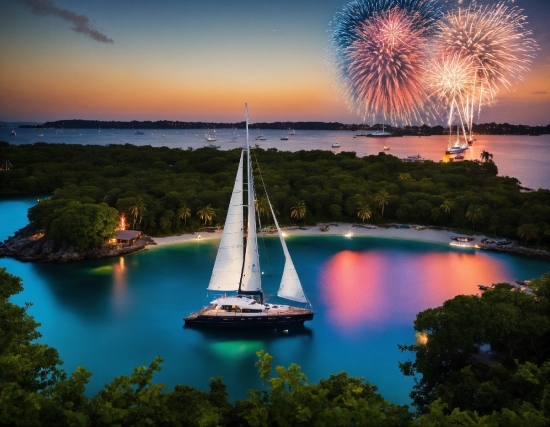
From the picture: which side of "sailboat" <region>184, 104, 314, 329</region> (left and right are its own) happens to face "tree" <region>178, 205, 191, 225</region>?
left

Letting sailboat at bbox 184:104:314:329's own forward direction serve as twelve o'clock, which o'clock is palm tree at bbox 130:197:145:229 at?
The palm tree is roughly at 8 o'clock from the sailboat.

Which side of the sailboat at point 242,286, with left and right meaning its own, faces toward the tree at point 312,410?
right

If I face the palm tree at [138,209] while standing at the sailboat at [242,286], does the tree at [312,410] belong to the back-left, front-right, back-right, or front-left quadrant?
back-left

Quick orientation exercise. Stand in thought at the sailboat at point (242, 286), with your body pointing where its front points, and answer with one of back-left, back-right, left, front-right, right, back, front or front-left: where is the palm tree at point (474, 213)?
front-left

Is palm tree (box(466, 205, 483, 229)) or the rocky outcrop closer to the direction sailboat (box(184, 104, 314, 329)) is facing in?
the palm tree

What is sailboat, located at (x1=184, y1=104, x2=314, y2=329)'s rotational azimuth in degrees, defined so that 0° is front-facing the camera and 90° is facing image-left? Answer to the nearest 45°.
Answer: approximately 270°

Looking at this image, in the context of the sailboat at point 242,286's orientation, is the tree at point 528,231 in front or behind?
in front

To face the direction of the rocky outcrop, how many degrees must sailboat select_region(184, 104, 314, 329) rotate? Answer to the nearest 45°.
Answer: approximately 135° to its left
